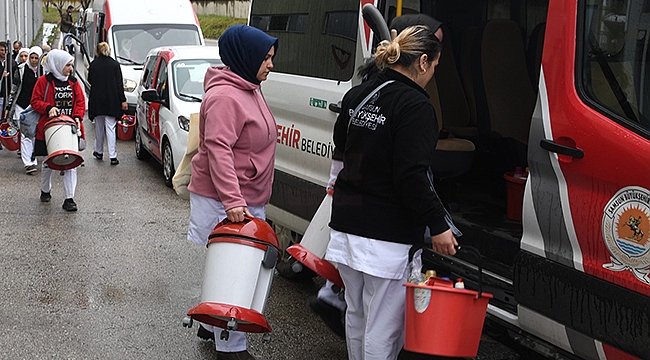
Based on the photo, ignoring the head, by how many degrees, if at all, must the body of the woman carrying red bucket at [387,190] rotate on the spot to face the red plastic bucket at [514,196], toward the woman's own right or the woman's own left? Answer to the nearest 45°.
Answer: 0° — they already face it

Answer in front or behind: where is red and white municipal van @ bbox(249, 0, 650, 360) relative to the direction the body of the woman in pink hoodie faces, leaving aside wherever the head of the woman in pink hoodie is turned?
in front

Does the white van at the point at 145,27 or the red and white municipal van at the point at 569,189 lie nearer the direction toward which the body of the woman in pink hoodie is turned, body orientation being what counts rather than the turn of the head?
the red and white municipal van

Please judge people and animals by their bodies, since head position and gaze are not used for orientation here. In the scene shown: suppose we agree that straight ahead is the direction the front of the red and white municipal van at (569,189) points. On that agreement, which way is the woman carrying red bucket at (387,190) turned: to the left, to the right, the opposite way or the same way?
to the left

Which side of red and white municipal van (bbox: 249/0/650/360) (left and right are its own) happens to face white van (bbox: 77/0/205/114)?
back

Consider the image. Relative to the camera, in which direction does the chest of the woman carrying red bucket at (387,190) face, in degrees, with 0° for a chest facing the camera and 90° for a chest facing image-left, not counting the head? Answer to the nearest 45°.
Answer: approximately 225°

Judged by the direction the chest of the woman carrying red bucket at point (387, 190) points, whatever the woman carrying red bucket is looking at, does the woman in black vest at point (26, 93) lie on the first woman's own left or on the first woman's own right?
on the first woman's own left

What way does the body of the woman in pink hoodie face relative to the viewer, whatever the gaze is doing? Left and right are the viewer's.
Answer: facing to the right of the viewer

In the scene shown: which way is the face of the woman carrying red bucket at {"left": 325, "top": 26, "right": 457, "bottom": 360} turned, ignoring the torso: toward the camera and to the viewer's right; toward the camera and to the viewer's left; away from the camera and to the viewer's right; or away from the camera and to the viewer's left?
away from the camera and to the viewer's right

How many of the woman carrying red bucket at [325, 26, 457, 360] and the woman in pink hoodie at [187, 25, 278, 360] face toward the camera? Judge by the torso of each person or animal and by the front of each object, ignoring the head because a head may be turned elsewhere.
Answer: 0

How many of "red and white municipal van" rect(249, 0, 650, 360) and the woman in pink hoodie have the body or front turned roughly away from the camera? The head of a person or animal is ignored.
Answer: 0

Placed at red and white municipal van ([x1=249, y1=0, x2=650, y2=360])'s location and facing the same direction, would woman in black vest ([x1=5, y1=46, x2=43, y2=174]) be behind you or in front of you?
behind
